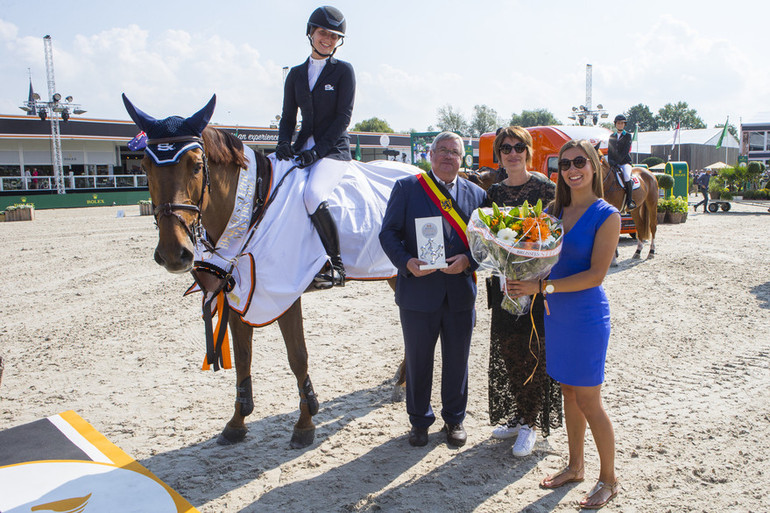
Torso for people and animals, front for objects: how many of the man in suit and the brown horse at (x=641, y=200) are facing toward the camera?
1

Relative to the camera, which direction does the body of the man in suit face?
toward the camera

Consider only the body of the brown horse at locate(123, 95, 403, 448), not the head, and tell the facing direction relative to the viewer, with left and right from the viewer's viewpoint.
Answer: facing the viewer and to the left of the viewer

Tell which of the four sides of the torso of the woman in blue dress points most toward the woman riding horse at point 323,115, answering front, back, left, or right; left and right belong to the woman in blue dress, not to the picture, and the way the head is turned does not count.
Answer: right

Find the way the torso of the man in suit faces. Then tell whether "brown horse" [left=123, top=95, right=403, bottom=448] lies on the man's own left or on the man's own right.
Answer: on the man's own right

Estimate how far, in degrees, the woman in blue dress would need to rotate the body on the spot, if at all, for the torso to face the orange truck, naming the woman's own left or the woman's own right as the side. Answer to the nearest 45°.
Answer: approximately 135° to the woman's own right

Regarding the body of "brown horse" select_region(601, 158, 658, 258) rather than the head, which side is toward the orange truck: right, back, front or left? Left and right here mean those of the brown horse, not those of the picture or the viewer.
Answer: front

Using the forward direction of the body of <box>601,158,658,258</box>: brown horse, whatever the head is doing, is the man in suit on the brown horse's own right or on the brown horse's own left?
on the brown horse's own left

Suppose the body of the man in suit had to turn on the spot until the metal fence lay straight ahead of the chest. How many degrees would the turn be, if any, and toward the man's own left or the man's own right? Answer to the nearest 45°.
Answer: approximately 135° to the man's own right

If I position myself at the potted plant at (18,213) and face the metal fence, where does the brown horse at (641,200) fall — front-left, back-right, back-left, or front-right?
back-right

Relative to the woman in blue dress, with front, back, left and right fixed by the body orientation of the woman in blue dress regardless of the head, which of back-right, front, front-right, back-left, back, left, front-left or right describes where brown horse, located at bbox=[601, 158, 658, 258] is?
back-right

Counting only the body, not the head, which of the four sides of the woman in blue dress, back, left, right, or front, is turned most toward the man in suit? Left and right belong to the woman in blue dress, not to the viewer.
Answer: right
